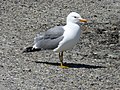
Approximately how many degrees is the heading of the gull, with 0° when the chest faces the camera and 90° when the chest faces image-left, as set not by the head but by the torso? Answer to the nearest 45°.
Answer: approximately 270°
